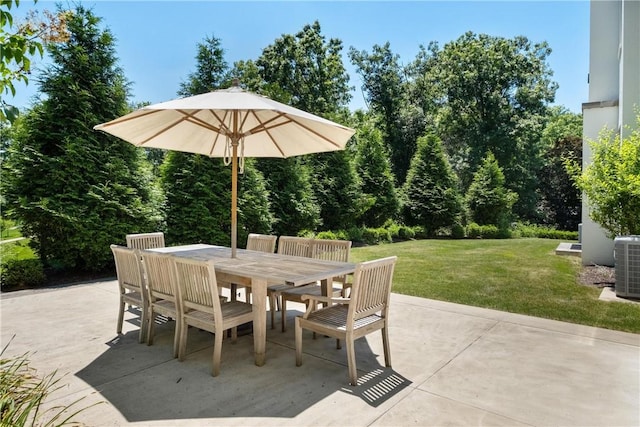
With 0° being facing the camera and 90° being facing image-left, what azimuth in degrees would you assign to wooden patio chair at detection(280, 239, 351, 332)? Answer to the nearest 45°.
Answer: approximately 45°

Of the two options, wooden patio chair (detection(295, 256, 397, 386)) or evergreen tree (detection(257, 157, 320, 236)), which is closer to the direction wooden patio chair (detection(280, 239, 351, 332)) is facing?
the wooden patio chair

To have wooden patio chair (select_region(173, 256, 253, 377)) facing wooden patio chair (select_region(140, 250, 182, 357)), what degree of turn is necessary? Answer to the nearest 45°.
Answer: approximately 90° to its left

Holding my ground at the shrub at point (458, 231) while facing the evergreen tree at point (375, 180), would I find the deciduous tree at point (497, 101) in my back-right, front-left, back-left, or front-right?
back-right

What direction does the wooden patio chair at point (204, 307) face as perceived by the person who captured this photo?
facing away from the viewer and to the right of the viewer

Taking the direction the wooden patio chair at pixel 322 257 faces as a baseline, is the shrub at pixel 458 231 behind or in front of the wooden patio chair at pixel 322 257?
behind

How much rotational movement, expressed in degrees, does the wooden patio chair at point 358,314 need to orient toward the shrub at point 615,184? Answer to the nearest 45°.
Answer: approximately 90° to its right

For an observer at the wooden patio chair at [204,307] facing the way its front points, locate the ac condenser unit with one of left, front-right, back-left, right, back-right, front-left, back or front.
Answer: front-right

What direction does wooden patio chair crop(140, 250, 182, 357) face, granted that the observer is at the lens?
facing away from the viewer and to the right of the viewer

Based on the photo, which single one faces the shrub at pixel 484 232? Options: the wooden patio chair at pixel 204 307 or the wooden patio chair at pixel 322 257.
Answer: the wooden patio chair at pixel 204 307
